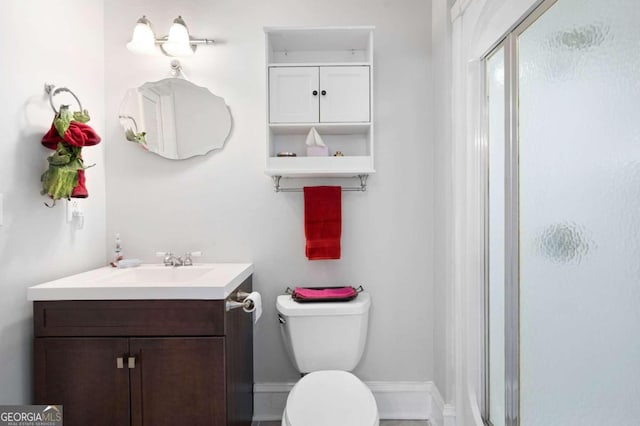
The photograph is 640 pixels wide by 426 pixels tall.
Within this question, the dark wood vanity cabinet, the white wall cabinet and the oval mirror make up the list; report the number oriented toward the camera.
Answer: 3

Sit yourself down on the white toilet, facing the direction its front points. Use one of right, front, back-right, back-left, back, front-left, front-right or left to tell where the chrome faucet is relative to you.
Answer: right

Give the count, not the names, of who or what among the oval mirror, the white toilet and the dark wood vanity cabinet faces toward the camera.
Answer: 3

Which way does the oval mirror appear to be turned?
toward the camera

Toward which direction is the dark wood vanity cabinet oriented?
toward the camera

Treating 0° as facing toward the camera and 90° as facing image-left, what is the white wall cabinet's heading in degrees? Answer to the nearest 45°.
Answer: approximately 0°

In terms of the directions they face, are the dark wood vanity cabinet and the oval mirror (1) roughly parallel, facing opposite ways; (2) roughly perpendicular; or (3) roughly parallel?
roughly parallel

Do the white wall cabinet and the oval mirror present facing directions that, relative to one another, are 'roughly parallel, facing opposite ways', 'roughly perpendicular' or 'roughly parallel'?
roughly parallel

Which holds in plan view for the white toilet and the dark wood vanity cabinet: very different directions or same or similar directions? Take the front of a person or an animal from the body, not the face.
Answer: same or similar directions

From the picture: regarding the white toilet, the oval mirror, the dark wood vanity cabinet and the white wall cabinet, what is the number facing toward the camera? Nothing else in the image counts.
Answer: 4
